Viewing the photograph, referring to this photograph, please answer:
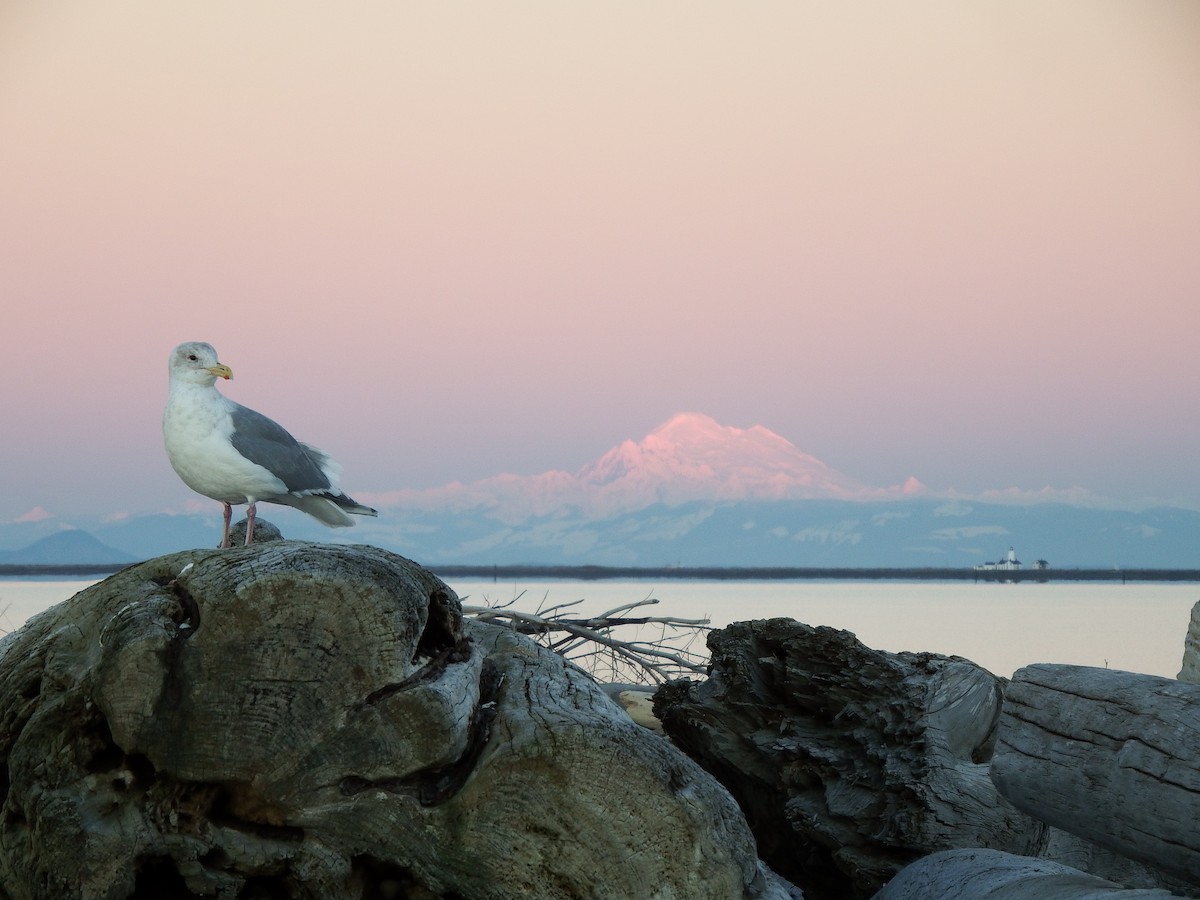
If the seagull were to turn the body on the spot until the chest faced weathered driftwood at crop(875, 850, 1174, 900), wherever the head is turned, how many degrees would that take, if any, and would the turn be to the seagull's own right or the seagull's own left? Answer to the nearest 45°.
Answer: approximately 90° to the seagull's own left

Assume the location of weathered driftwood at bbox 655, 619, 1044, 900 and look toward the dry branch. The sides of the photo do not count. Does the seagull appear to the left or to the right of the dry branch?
left

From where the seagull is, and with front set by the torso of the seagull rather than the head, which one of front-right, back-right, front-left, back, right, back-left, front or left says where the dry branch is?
back-left

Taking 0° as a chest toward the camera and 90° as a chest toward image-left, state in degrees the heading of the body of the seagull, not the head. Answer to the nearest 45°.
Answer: approximately 45°
